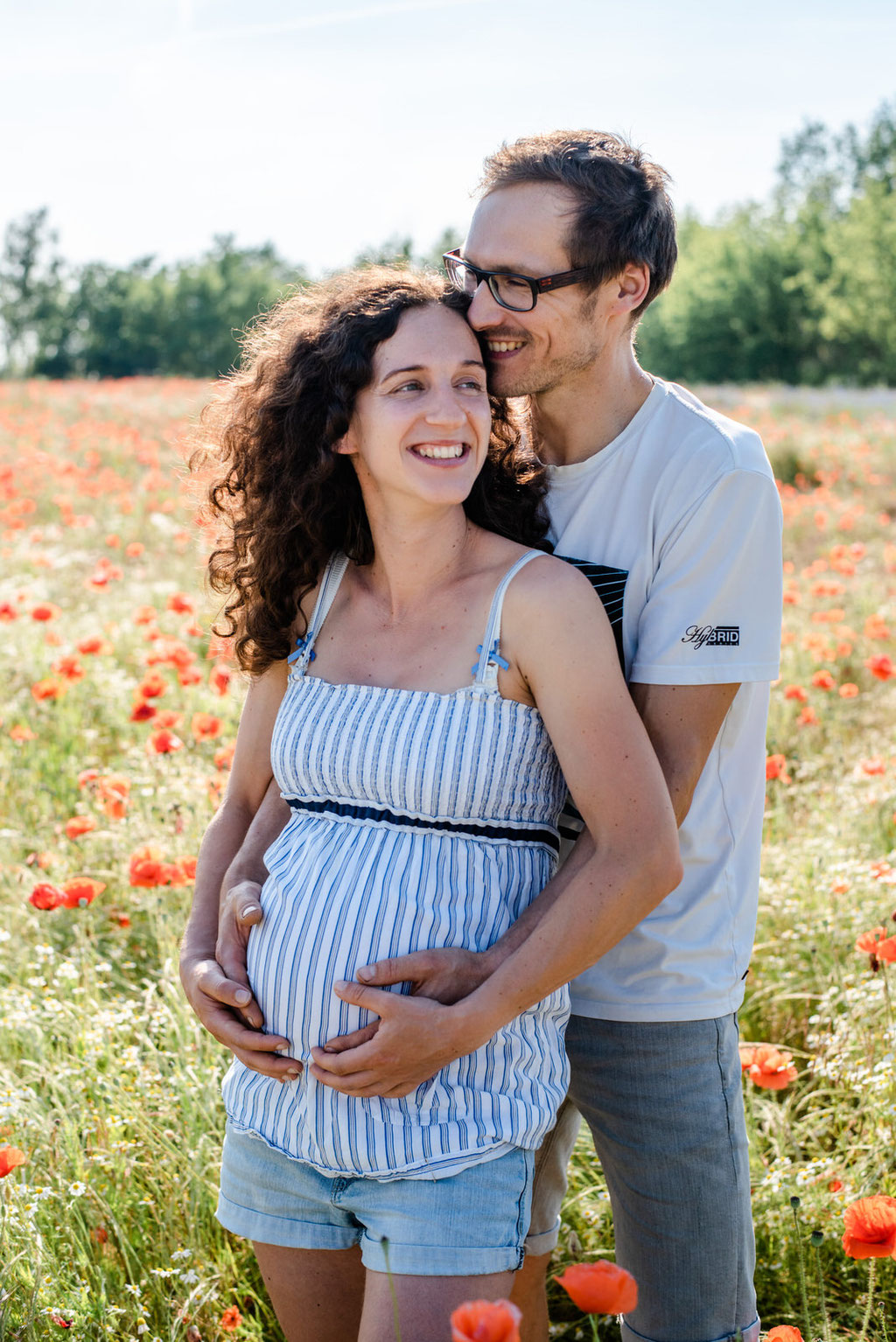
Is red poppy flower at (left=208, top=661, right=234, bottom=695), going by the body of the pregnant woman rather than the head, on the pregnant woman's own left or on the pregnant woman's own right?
on the pregnant woman's own right

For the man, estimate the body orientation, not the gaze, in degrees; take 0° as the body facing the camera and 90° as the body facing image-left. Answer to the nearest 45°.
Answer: approximately 45°

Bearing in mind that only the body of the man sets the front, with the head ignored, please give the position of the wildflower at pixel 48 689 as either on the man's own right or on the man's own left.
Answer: on the man's own right

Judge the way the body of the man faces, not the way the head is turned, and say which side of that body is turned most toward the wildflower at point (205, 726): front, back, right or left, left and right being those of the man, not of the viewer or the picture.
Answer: right

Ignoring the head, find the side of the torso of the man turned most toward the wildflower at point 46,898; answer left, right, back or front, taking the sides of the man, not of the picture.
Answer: right

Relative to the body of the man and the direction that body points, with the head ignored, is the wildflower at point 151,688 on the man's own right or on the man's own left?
on the man's own right

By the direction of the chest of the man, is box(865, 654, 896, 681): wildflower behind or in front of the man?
behind

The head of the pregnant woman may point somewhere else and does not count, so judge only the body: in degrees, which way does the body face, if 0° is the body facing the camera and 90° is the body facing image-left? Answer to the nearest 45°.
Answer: approximately 45°

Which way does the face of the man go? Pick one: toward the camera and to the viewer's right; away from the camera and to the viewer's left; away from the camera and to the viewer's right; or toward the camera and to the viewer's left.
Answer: toward the camera and to the viewer's left

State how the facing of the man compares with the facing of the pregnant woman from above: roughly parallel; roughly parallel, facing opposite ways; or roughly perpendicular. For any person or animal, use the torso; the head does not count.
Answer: roughly parallel
